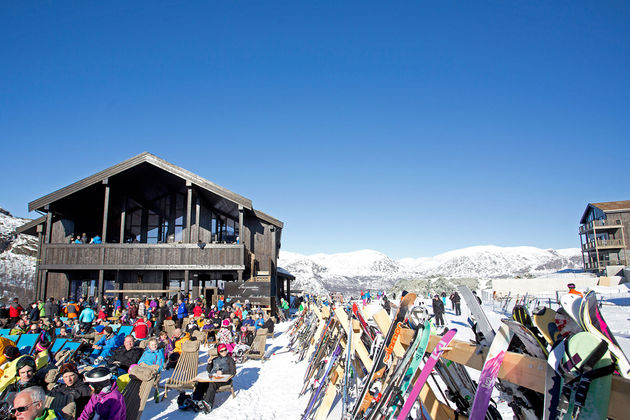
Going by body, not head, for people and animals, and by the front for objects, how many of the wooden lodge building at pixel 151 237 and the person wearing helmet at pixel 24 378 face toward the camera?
2

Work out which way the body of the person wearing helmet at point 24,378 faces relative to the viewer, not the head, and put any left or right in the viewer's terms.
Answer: facing the viewer

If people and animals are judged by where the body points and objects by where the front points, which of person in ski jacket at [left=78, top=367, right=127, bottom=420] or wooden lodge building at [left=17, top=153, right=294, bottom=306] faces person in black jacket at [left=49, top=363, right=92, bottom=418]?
the wooden lodge building

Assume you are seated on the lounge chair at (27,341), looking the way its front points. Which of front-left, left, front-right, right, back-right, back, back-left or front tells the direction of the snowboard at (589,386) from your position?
front-left

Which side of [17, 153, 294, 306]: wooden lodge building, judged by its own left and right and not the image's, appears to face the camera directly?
front

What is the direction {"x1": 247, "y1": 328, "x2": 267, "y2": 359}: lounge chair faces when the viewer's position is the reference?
facing the viewer and to the left of the viewer

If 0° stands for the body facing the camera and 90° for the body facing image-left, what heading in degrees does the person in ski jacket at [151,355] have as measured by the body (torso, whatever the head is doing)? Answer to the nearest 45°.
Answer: approximately 45°

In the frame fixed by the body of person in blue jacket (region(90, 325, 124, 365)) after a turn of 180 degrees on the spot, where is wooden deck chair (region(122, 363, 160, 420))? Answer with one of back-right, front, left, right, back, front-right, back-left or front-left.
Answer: back-right

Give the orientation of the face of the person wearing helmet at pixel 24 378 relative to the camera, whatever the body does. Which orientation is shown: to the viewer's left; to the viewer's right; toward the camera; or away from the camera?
toward the camera

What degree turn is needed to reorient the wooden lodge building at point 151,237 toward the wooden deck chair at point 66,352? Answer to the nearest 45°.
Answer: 0° — it already faces it

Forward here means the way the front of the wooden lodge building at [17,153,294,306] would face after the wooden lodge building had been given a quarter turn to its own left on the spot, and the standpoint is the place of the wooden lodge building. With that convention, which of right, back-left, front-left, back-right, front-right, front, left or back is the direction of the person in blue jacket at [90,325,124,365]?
right

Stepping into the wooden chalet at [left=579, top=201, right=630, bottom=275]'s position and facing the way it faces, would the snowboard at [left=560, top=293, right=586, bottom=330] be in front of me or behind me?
in front

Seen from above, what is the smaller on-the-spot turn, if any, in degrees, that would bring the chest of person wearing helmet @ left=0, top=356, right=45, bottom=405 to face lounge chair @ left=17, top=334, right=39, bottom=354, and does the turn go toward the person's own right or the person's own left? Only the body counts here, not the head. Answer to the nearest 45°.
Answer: approximately 180°

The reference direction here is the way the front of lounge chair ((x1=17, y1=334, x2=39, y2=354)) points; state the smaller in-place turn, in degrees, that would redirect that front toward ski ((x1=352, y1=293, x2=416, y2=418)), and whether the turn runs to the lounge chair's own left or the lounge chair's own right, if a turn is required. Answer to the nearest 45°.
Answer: approximately 45° to the lounge chair's own left
